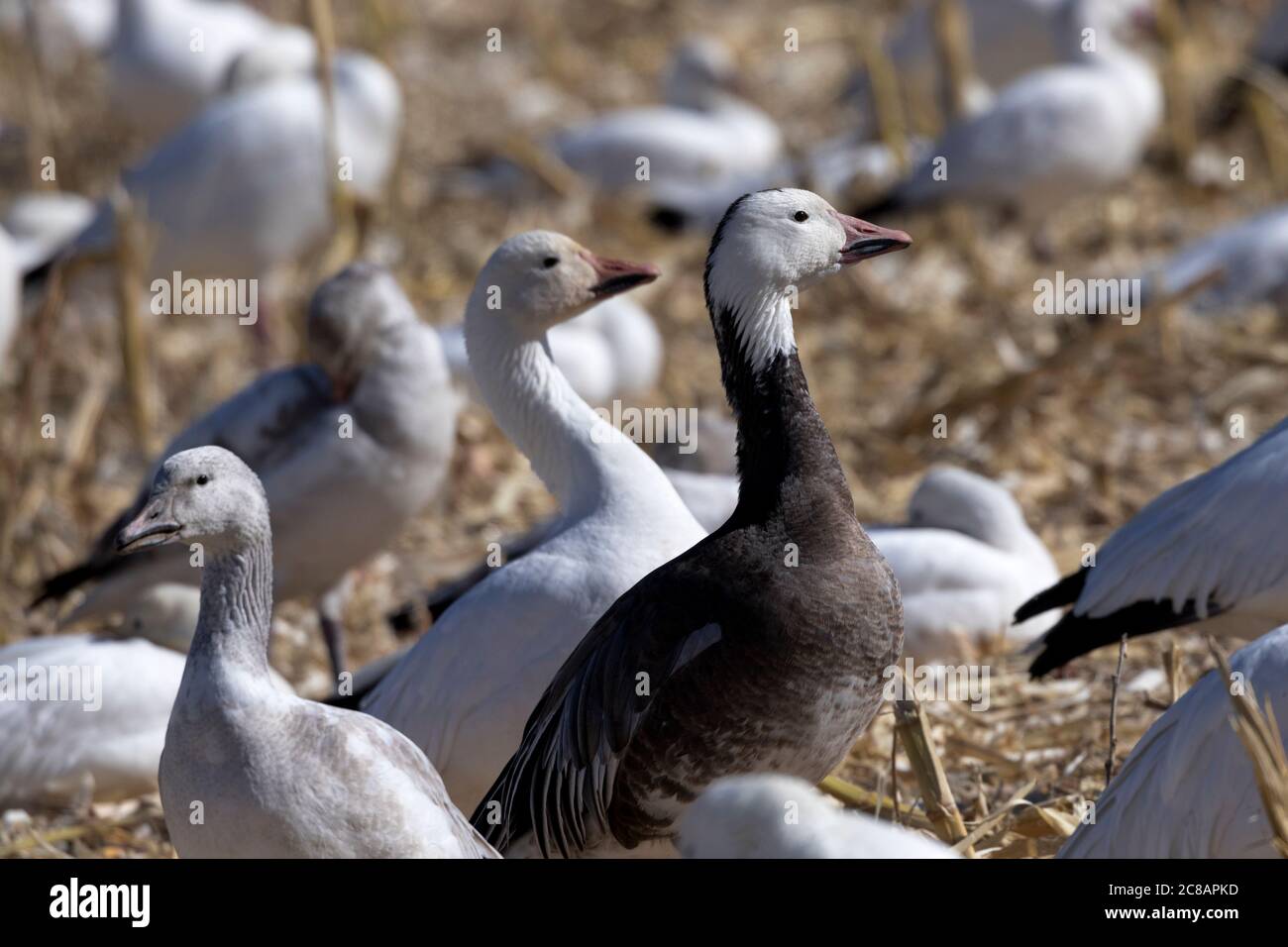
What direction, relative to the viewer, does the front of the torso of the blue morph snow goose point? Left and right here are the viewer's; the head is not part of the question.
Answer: facing to the right of the viewer

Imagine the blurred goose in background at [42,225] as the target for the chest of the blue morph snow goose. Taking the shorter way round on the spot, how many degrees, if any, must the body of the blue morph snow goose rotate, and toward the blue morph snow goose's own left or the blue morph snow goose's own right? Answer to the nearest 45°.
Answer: approximately 135° to the blue morph snow goose's own left

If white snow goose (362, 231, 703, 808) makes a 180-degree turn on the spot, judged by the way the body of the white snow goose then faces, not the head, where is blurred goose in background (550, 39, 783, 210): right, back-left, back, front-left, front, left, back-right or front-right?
right

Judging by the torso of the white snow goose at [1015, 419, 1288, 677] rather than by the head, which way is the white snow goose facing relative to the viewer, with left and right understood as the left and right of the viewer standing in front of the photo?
facing to the right of the viewer

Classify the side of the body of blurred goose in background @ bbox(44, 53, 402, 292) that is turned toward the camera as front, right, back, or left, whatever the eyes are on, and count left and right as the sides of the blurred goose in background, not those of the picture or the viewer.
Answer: right

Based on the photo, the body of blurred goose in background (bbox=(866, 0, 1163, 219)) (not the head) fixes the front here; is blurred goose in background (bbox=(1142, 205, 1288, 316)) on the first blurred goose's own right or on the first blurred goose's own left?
on the first blurred goose's own right

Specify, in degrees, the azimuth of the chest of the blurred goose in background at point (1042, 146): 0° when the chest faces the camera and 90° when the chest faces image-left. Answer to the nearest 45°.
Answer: approximately 270°

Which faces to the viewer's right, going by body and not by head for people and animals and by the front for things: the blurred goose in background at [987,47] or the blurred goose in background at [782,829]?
the blurred goose in background at [987,47]

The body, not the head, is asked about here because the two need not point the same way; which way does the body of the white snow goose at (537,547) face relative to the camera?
to the viewer's right

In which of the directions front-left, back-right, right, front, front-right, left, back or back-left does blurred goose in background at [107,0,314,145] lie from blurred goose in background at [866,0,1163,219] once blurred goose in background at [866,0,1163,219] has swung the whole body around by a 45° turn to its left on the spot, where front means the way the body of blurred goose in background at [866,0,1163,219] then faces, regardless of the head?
back-left

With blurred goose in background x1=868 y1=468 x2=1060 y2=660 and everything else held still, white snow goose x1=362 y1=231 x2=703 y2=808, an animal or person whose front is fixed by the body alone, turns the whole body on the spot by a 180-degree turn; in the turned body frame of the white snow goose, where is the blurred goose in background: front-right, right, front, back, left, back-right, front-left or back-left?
back-right
